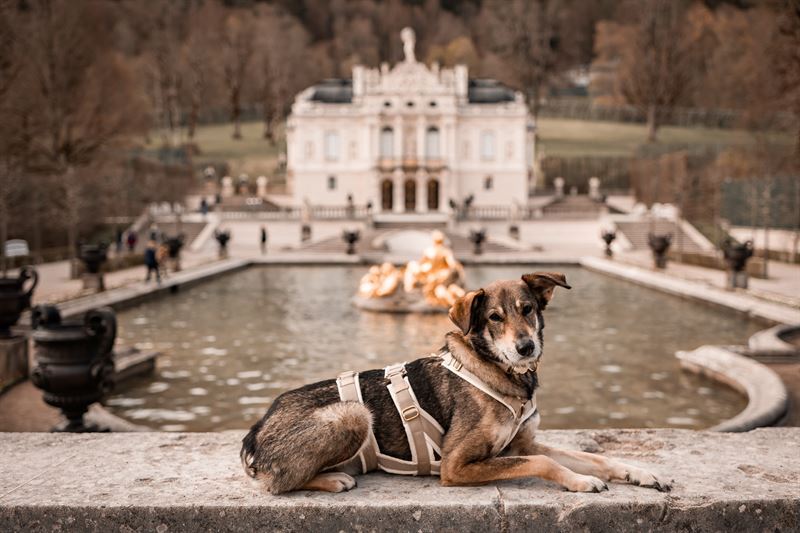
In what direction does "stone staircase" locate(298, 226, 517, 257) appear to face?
toward the camera

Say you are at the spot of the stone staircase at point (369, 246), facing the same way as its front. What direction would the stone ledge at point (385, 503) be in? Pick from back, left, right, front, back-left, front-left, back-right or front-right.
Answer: front

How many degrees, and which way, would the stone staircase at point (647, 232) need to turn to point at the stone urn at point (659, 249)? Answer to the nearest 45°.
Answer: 0° — it already faces it

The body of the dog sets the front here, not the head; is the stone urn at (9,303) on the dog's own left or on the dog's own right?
on the dog's own left

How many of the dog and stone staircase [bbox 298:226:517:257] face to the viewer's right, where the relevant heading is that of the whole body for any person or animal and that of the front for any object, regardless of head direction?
1

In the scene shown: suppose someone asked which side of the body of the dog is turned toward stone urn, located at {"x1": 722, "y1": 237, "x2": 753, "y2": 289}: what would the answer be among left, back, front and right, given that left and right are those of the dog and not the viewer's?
left

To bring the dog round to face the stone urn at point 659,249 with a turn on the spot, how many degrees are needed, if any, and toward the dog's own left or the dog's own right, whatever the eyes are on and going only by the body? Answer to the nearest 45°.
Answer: approximately 90° to the dog's own left

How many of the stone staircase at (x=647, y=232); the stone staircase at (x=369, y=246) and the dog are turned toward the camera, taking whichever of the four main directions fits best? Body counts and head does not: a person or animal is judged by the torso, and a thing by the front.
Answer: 2

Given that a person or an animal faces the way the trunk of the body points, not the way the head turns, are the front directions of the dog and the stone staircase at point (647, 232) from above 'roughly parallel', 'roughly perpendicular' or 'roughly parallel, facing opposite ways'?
roughly perpendicular

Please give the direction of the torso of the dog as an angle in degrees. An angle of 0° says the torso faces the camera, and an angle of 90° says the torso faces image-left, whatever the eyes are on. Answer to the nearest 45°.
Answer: approximately 270°

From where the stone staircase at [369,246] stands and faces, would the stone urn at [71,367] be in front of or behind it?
in front

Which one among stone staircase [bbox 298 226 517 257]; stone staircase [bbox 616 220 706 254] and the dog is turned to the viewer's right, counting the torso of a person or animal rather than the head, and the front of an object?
the dog

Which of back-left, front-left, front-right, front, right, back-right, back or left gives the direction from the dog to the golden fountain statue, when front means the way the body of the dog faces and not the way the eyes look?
left

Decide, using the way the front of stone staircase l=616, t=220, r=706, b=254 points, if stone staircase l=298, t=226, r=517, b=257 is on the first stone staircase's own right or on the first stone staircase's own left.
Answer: on the first stone staircase's own right

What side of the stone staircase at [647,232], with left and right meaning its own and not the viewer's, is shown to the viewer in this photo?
front
